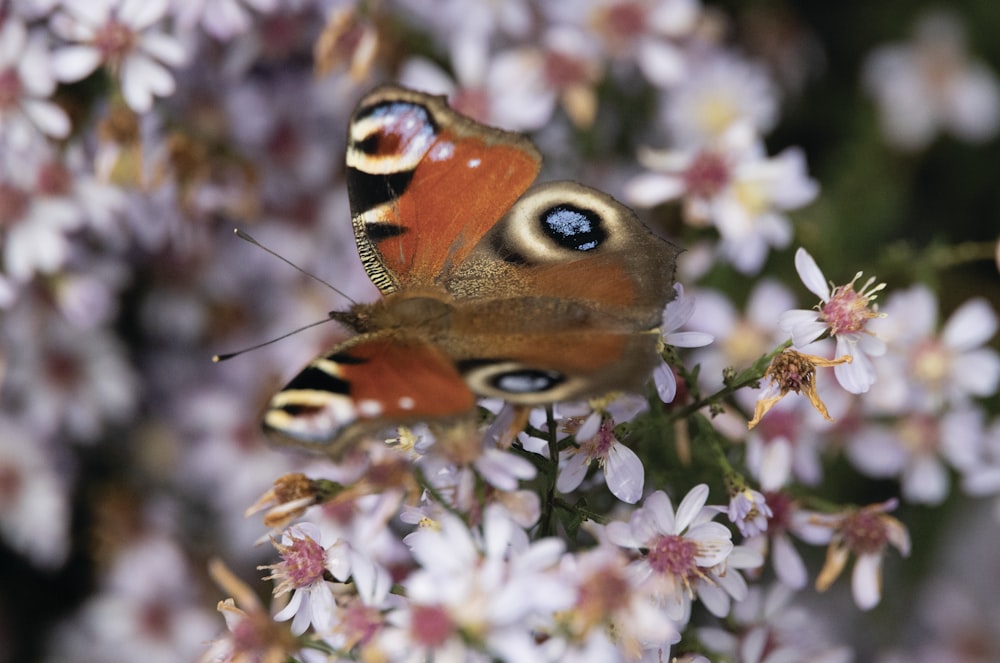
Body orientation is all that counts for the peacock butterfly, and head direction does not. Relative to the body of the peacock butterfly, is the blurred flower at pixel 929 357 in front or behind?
behind

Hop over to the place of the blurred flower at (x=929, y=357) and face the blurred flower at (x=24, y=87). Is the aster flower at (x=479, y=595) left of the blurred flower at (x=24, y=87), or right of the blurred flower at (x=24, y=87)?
left

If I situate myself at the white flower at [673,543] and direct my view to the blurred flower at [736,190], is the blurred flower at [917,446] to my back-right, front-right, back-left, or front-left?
front-right

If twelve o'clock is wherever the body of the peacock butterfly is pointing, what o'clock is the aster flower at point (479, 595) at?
The aster flower is roughly at 9 o'clock from the peacock butterfly.

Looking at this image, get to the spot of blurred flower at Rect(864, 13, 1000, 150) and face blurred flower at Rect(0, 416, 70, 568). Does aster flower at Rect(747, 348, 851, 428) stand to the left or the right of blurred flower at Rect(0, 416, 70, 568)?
left

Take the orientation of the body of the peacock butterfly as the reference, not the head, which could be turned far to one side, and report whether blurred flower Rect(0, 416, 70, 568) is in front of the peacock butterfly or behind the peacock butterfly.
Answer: in front

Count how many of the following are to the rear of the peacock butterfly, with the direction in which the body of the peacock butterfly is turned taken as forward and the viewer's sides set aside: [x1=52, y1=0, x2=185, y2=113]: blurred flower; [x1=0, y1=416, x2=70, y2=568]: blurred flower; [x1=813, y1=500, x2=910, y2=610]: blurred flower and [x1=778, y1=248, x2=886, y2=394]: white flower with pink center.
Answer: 2

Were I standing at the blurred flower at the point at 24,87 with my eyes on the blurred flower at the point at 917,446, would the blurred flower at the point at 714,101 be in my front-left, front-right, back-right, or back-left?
front-left

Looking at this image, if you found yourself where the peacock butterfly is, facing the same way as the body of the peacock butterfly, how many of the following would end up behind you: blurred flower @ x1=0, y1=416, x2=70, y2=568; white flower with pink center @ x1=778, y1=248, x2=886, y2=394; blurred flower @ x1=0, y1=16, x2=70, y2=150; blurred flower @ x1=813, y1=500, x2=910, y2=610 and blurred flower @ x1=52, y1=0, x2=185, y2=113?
2

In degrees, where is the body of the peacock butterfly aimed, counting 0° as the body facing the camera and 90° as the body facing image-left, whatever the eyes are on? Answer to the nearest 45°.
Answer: approximately 90°

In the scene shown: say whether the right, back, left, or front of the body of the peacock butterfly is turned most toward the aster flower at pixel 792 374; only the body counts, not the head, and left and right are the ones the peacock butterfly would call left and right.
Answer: back

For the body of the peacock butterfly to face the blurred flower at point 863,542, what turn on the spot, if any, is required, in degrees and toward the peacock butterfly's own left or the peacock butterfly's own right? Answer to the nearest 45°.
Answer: approximately 180°

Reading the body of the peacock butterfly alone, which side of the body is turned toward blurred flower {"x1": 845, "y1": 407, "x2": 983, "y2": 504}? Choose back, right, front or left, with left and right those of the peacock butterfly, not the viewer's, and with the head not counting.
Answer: back

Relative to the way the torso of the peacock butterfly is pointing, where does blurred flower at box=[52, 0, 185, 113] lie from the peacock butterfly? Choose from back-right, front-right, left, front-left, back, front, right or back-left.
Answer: front-right

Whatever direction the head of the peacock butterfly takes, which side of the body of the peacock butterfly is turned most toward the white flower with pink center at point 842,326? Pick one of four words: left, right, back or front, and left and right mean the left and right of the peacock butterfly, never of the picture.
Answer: back
